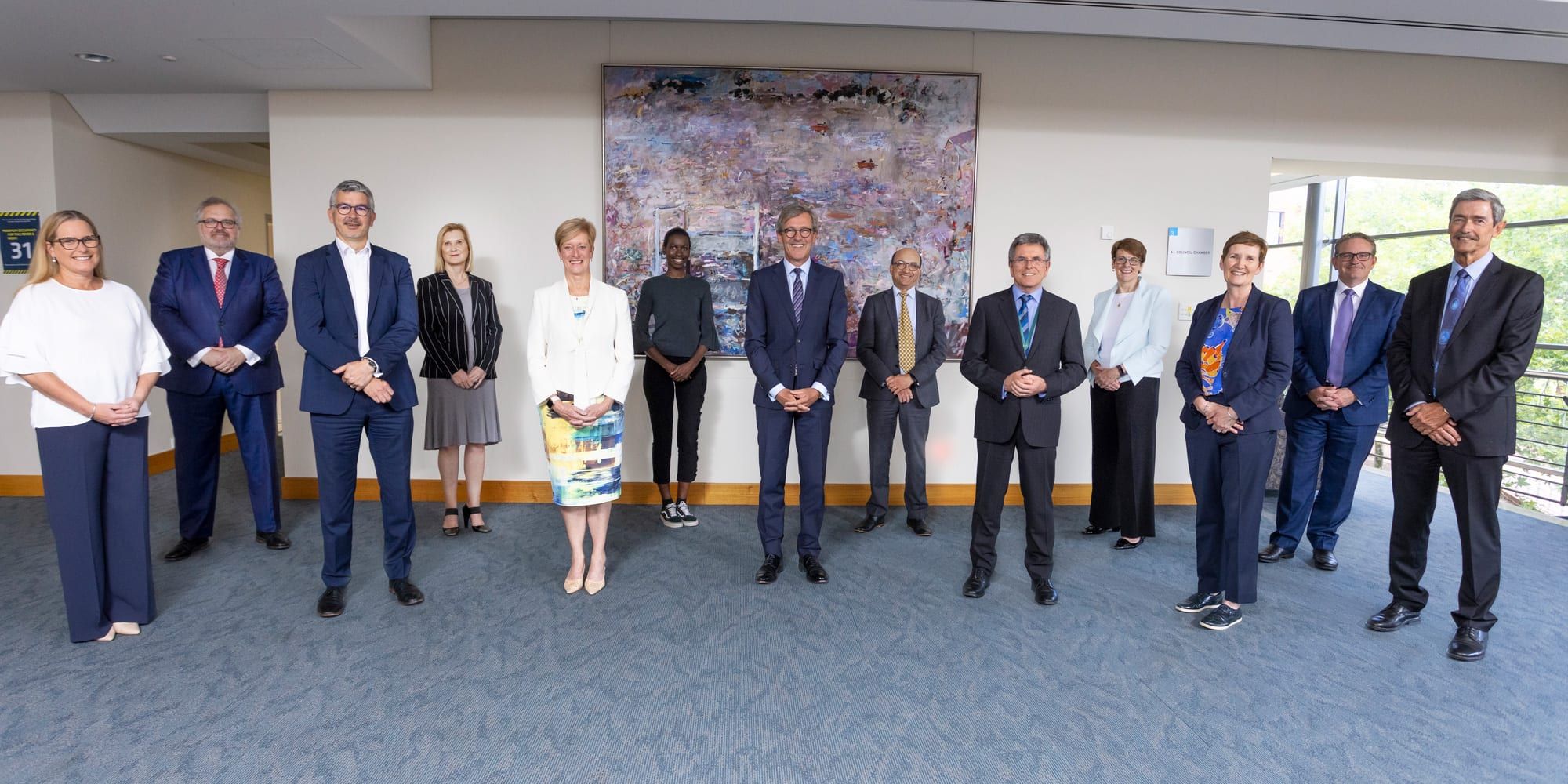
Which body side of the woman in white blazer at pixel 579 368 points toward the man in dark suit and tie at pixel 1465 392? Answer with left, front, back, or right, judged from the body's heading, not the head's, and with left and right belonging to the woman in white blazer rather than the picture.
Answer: left

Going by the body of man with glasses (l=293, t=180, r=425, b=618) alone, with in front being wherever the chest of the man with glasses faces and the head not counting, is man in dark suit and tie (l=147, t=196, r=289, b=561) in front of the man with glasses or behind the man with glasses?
behind

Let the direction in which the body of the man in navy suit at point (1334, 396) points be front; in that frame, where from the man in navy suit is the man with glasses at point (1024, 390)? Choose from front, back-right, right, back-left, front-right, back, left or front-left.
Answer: front-right

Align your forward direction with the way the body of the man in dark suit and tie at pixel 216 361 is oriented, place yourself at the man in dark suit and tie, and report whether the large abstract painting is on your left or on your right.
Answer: on your left

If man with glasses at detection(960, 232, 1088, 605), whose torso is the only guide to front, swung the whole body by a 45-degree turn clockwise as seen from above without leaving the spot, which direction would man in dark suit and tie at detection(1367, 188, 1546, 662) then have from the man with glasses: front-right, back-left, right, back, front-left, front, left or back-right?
back-left

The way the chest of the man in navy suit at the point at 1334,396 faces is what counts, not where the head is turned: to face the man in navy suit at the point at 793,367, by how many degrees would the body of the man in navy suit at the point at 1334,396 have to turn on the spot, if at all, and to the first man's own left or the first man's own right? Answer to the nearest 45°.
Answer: approximately 45° to the first man's own right
